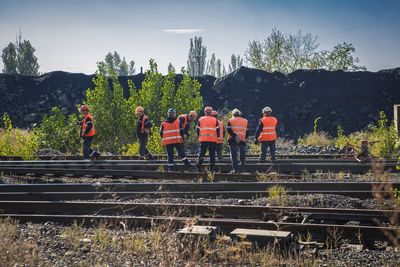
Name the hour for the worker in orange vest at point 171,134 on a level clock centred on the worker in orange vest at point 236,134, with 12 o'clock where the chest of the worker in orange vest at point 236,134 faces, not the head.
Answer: the worker in orange vest at point 171,134 is roughly at 9 o'clock from the worker in orange vest at point 236,134.

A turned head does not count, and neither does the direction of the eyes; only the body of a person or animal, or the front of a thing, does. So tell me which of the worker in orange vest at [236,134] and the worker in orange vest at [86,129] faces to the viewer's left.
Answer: the worker in orange vest at [86,129]

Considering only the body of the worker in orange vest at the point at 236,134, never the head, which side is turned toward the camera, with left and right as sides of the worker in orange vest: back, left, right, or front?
back

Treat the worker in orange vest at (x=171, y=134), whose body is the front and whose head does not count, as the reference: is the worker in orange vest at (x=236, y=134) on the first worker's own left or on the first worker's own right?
on the first worker's own right

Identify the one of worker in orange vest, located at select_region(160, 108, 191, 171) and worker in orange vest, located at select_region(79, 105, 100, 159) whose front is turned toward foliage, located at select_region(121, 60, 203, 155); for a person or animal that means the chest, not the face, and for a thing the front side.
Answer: worker in orange vest, located at select_region(160, 108, 191, 171)

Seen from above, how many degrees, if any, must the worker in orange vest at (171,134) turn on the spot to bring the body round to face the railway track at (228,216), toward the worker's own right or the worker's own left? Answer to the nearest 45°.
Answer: approximately 180°

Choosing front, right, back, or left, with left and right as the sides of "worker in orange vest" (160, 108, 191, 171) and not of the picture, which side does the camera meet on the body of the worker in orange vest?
back

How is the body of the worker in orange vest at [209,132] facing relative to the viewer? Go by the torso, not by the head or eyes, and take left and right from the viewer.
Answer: facing away from the viewer

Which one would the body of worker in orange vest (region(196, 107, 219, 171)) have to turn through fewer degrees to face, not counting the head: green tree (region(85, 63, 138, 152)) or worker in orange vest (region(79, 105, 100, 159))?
the green tree

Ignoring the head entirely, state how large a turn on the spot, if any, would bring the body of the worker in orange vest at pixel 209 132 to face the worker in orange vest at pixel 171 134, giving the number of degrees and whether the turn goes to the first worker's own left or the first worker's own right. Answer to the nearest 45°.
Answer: approximately 90° to the first worker's own left

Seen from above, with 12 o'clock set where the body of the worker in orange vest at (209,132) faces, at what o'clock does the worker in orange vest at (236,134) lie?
the worker in orange vest at (236,134) is roughly at 3 o'clock from the worker in orange vest at (209,132).
